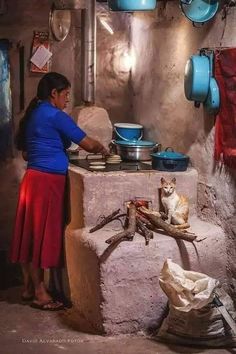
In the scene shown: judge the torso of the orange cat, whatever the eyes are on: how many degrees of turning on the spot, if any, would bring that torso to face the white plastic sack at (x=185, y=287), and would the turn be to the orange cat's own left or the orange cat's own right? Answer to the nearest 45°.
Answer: approximately 45° to the orange cat's own left

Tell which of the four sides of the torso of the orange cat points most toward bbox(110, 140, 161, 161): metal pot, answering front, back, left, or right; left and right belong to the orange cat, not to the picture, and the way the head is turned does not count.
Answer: right

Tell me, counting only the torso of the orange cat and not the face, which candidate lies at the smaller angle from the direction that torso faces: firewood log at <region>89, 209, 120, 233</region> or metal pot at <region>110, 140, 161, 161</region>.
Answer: the firewood log

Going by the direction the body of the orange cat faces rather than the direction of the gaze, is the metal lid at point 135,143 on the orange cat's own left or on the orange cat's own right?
on the orange cat's own right

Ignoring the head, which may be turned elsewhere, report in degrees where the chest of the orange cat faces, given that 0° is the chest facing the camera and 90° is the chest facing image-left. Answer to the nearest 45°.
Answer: approximately 45°

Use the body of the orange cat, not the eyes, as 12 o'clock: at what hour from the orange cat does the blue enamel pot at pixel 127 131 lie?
The blue enamel pot is roughly at 4 o'clock from the orange cat.
